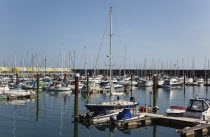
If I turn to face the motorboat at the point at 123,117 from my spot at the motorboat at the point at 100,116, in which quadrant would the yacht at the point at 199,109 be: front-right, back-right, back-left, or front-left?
front-left

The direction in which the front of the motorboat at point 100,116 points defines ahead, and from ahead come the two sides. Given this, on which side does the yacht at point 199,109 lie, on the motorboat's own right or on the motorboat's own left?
on the motorboat's own right

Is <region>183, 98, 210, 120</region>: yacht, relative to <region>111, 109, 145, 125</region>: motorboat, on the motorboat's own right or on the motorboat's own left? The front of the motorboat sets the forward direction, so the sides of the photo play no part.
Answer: on the motorboat's own right

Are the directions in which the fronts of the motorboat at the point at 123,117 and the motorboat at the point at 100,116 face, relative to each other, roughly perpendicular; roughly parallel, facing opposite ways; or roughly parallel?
roughly parallel
